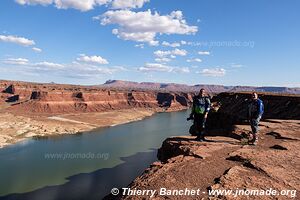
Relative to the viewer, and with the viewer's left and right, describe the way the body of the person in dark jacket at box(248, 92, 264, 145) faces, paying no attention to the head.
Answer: facing the viewer and to the left of the viewer

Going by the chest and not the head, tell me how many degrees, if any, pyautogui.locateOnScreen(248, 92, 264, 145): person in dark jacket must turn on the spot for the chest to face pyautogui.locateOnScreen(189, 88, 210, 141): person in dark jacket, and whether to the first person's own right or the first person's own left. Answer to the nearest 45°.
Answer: approximately 45° to the first person's own right
